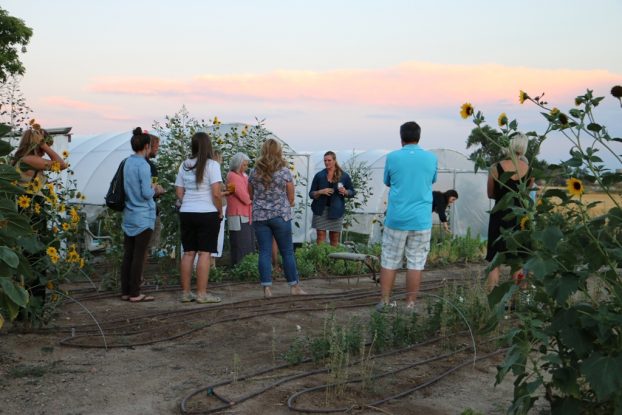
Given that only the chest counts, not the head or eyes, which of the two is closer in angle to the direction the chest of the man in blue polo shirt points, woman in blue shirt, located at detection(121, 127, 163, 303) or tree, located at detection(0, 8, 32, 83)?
the tree

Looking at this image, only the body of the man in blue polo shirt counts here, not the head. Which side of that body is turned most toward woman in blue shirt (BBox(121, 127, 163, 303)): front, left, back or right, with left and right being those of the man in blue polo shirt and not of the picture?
left

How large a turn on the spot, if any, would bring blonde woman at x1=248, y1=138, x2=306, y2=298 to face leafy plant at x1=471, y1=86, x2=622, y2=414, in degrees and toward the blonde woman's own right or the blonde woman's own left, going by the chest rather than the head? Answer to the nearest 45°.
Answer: approximately 180°

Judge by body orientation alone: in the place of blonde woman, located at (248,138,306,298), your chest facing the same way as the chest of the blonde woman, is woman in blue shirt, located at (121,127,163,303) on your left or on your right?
on your left

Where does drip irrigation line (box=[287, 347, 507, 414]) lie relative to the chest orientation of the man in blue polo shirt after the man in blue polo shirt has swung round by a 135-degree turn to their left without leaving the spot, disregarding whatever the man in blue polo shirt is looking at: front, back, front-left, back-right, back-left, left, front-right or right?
front-left

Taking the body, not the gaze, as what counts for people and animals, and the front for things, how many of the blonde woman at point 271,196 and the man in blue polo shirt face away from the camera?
2

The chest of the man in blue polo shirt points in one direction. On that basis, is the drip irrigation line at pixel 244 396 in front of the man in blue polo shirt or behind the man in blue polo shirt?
behind

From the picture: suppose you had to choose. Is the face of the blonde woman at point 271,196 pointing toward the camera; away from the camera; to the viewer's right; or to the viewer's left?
away from the camera

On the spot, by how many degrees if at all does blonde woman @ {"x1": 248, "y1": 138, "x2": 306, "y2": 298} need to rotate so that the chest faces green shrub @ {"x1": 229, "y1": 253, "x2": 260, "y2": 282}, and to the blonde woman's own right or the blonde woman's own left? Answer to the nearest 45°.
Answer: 0° — they already face it

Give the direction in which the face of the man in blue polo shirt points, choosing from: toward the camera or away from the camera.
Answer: away from the camera

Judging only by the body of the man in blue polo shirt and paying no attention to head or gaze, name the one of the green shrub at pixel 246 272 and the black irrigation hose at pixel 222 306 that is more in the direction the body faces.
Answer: the green shrub

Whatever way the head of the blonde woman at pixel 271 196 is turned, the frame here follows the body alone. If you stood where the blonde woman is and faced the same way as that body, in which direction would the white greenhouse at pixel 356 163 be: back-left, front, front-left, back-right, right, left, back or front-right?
front

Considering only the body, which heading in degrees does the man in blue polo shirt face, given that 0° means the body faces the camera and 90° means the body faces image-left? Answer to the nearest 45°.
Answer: approximately 180°

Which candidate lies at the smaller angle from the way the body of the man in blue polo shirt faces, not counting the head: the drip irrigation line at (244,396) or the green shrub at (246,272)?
the green shrub

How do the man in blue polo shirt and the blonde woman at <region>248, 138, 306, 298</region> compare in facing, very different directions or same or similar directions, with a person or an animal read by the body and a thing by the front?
same or similar directions

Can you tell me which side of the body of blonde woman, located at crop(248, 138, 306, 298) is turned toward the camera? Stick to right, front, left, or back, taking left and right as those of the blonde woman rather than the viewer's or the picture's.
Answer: back
